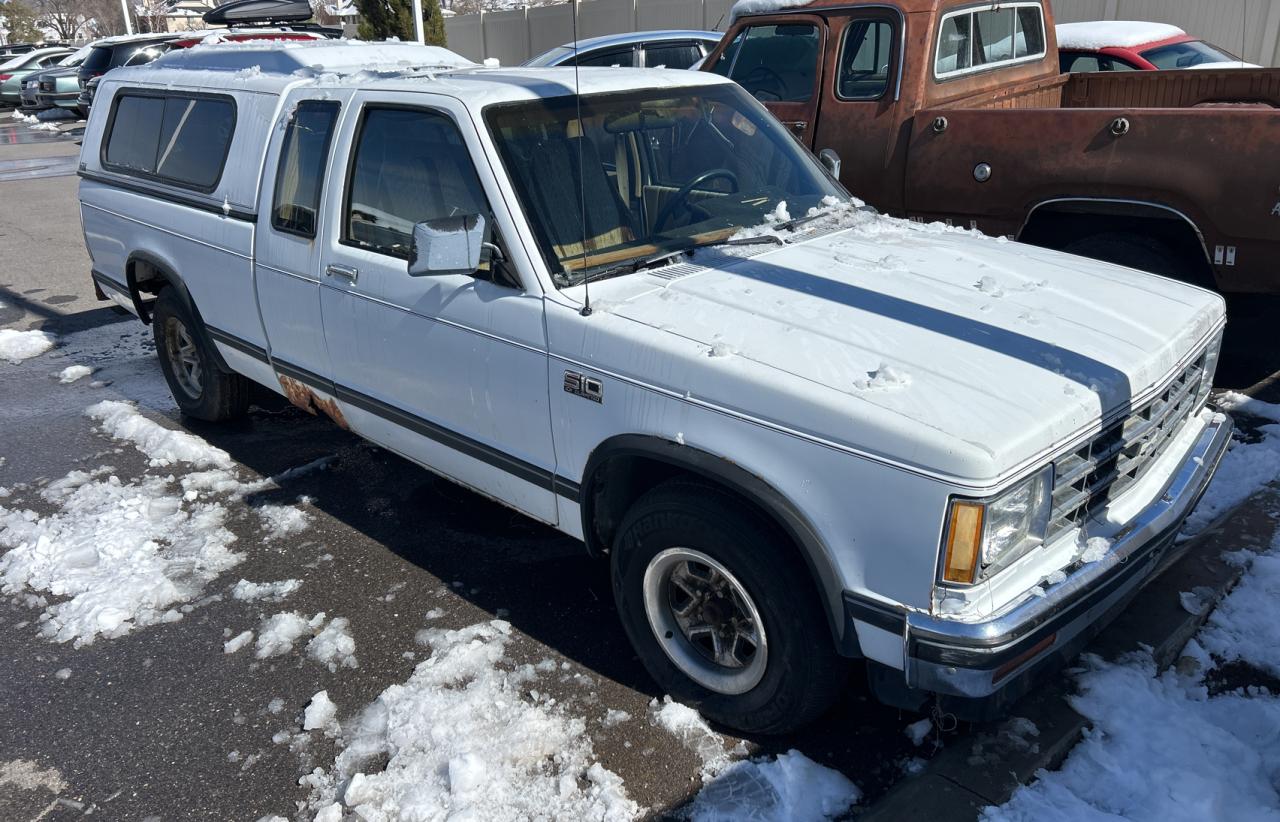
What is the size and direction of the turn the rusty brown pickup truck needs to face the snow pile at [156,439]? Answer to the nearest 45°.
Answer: approximately 90° to its left

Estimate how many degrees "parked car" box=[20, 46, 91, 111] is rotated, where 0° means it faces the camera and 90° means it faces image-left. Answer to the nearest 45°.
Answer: approximately 45°

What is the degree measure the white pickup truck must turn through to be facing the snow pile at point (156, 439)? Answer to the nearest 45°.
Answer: approximately 180°
